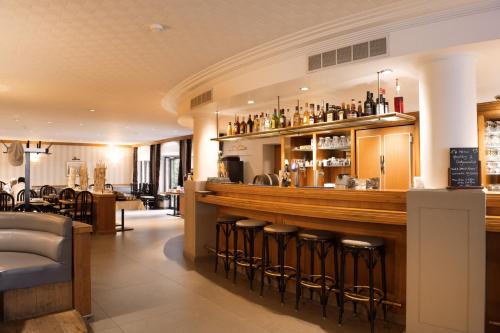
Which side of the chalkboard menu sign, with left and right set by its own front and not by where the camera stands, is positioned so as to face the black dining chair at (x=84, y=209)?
right

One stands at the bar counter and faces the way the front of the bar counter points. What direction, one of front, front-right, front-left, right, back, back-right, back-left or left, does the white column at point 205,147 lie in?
right

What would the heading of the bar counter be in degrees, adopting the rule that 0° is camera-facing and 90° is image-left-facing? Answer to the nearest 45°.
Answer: approximately 45°

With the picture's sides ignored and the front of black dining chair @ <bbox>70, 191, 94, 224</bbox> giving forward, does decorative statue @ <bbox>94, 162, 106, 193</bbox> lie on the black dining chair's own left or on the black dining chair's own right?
on the black dining chair's own right

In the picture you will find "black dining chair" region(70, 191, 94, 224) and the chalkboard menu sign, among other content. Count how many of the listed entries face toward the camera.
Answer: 1

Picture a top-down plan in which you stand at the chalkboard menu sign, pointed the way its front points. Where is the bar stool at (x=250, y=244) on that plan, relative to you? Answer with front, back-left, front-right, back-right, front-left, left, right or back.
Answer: right

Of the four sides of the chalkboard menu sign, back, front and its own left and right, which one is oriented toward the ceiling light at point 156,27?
right

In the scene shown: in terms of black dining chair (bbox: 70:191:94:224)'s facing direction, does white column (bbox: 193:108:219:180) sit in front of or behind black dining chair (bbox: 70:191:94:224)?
behind

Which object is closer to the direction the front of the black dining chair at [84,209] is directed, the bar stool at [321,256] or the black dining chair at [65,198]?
the black dining chair

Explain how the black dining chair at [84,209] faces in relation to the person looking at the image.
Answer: facing away from the viewer and to the left of the viewer

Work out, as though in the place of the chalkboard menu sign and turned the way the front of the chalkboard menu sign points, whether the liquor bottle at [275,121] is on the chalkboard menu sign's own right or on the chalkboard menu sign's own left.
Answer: on the chalkboard menu sign's own right

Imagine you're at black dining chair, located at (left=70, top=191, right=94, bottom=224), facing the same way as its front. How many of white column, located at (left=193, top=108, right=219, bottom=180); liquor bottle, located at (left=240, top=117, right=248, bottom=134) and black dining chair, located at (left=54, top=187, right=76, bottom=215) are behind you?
2
